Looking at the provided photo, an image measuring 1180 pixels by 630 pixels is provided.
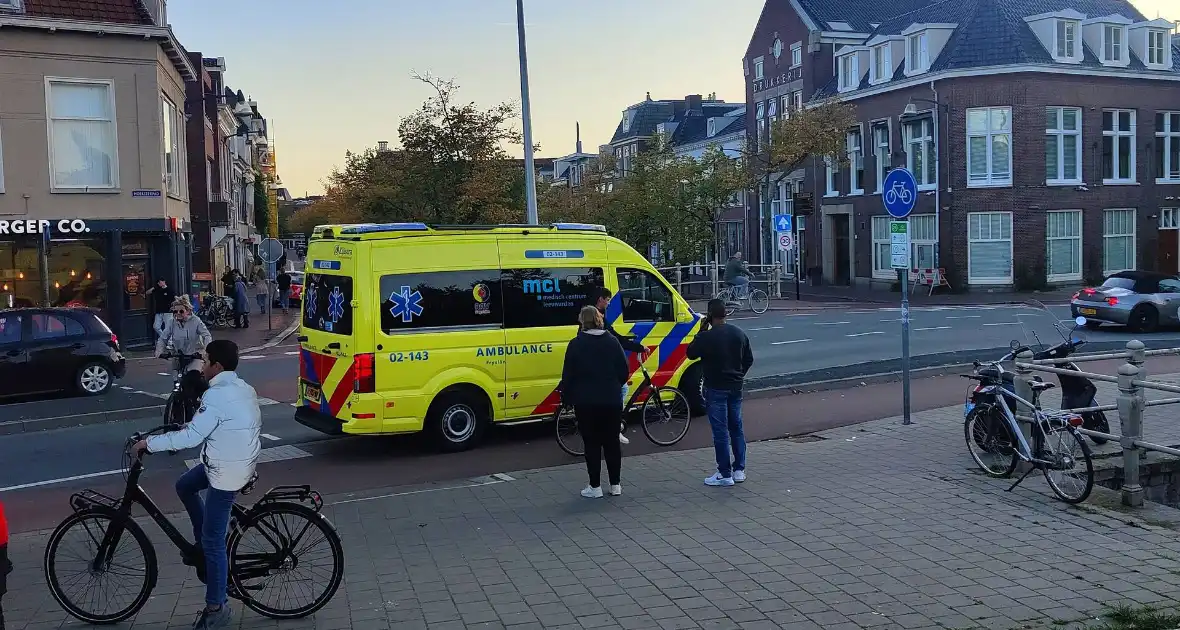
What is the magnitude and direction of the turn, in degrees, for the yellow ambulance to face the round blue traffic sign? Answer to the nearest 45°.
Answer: approximately 45° to its right

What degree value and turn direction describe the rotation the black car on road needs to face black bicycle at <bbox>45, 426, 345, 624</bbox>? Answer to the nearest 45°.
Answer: approximately 90° to its left

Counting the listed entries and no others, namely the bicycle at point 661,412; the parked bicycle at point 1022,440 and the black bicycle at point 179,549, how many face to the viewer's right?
1

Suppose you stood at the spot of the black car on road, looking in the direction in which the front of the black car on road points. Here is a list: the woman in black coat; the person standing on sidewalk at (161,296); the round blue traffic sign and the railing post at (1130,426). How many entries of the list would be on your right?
1

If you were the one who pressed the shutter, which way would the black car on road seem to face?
facing to the left of the viewer

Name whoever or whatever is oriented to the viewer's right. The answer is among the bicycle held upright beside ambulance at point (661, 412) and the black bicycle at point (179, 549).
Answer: the bicycle held upright beside ambulance

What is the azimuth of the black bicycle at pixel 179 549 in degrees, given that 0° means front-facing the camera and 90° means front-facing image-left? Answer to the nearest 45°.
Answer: approximately 90°

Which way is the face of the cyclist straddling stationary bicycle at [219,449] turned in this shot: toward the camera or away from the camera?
away from the camera

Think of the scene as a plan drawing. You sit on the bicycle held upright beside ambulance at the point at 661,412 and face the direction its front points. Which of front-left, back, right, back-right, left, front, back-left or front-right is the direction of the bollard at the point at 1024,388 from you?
front-right

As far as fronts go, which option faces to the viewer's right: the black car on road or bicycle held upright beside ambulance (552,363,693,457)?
the bicycle held upright beside ambulance

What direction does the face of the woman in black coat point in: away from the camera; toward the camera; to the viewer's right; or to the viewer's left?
away from the camera

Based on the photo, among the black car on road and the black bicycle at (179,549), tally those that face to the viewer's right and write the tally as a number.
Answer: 0

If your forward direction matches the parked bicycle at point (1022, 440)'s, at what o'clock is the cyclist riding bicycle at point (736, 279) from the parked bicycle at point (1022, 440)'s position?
The cyclist riding bicycle is roughly at 1 o'clock from the parked bicycle.

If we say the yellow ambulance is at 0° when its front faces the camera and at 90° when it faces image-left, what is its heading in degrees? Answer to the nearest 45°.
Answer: approximately 225°

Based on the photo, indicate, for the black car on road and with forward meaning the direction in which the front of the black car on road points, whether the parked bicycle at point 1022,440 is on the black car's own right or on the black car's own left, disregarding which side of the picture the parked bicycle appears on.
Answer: on the black car's own left
